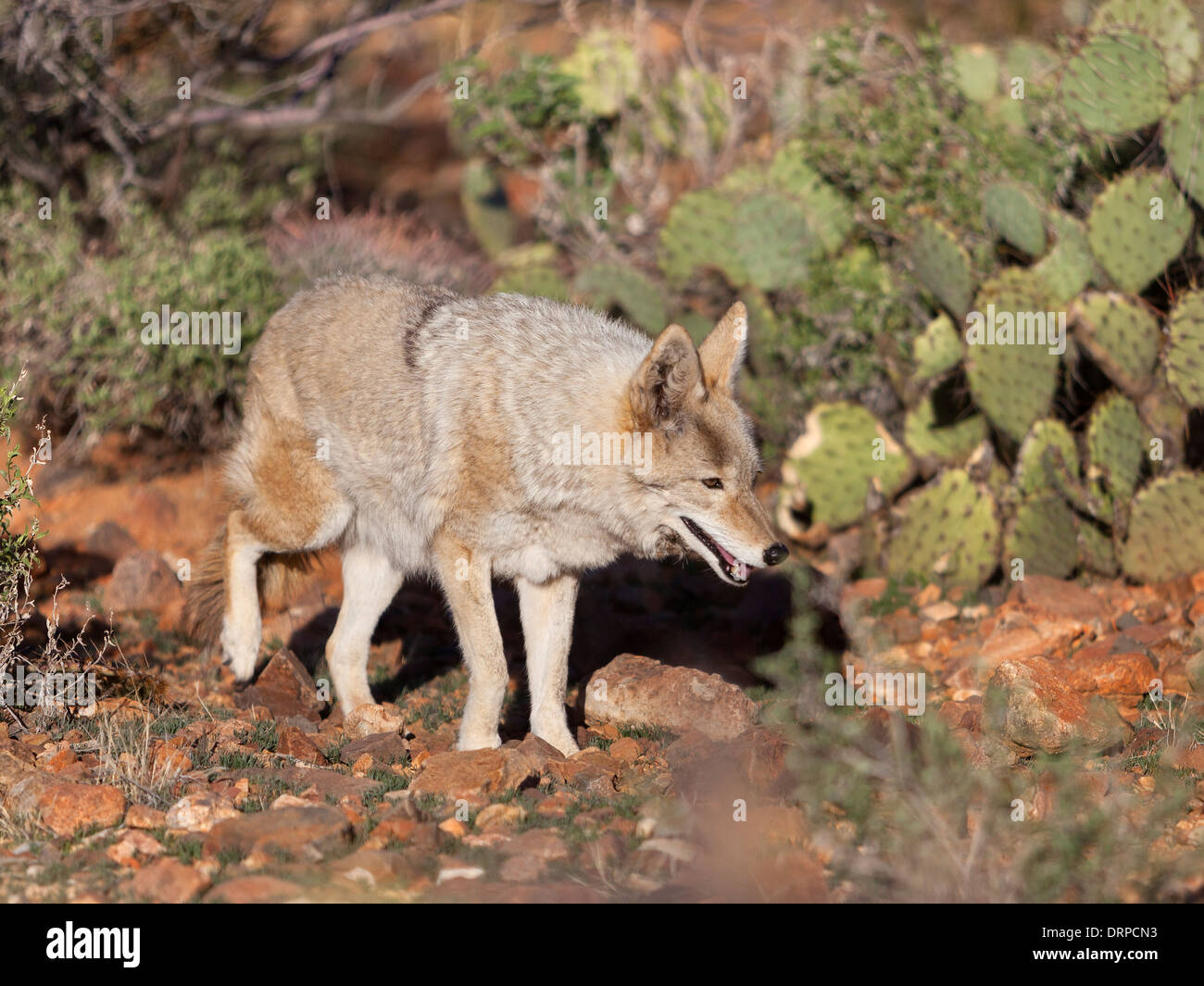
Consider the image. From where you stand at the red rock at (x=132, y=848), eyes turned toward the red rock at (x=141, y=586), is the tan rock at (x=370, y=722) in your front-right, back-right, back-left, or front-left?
front-right

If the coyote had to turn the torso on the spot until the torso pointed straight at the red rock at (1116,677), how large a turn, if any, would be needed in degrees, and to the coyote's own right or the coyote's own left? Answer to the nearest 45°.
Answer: approximately 45° to the coyote's own left

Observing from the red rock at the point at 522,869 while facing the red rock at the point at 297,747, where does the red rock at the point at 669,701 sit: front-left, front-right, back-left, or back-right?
front-right

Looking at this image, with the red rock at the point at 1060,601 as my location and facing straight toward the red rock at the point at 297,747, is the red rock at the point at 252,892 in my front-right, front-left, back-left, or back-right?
front-left

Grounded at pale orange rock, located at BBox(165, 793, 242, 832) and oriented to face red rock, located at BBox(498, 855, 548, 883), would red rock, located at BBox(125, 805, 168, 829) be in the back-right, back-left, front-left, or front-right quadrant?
back-right

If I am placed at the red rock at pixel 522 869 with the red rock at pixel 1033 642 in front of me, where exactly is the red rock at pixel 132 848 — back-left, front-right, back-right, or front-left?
back-left

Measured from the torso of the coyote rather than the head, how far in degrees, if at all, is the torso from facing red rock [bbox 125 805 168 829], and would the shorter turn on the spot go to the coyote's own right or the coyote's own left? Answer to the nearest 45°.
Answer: approximately 90° to the coyote's own right

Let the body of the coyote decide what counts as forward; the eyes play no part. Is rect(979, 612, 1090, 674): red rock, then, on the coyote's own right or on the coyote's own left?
on the coyote's own left

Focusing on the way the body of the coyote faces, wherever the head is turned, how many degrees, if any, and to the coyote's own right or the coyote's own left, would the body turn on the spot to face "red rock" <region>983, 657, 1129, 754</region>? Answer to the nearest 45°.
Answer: approximately 45° to the coyote's own left

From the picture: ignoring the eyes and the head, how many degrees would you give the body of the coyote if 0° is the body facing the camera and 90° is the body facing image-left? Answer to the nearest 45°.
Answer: approximately 315°

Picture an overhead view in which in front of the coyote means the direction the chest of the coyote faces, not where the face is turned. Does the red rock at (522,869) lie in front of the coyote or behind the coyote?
in front
